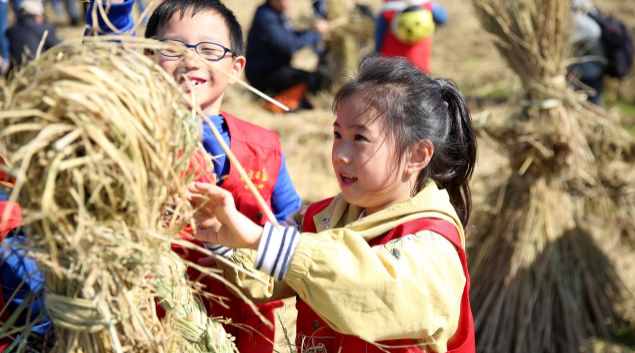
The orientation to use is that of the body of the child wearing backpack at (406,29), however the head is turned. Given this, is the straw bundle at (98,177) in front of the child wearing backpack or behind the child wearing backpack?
behind

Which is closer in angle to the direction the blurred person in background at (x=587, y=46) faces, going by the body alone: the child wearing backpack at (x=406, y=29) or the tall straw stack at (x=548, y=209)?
the child wearing backpack

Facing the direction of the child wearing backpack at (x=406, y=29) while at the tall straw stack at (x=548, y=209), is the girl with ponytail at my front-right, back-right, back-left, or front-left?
back-left

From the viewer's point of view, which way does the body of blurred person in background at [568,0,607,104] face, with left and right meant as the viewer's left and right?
facing to the left of the viewer

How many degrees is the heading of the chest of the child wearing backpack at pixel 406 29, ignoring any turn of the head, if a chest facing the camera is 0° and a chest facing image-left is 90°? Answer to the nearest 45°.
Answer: approximately 180°
